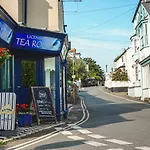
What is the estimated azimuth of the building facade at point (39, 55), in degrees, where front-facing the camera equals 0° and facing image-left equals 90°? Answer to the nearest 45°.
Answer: approximately 0°
